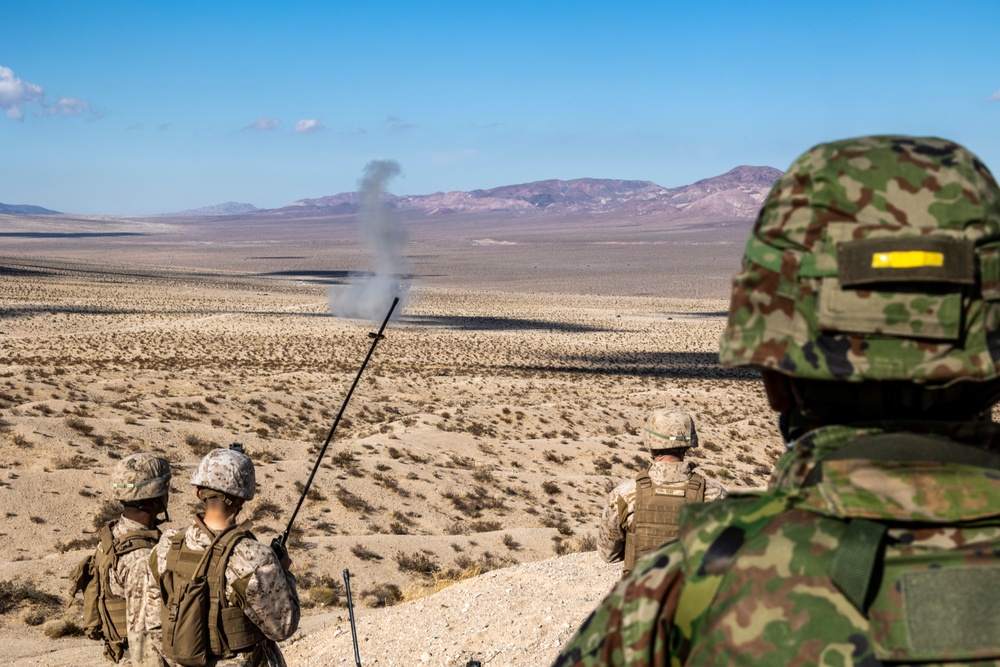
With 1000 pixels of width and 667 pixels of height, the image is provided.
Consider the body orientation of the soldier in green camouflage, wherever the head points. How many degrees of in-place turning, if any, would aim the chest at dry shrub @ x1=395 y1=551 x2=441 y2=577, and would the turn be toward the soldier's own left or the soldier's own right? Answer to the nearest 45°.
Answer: approximately 45° to the soldier's own left

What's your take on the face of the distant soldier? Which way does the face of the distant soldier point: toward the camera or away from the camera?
away from the camera

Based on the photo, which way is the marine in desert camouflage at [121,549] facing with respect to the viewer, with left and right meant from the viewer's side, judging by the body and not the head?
facing away from the viewer and to the right of the viewer

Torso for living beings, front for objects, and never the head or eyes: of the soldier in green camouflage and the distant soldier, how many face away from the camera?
2

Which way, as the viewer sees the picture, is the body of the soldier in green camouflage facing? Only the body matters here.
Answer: away from the camera

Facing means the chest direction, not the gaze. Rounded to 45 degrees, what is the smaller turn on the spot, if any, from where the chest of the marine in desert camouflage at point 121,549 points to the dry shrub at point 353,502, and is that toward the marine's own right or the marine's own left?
approximately 45° to the marine's own left

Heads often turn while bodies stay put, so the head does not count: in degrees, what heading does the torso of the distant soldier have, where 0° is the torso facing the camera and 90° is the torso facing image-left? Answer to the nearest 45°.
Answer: approximately 180°

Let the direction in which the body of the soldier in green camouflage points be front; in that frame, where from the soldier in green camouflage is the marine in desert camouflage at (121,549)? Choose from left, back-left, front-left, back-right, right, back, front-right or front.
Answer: front-left

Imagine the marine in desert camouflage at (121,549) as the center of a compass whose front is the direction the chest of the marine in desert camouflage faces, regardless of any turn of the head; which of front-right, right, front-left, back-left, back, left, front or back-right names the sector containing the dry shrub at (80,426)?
front-left

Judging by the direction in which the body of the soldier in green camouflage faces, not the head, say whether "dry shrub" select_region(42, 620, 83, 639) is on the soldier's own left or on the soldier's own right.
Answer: on the soldier's own left

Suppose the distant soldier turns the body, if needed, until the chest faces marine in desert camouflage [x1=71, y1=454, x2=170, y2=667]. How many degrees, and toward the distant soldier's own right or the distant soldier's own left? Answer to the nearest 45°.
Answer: approximately 90° to the distant soldier's own left

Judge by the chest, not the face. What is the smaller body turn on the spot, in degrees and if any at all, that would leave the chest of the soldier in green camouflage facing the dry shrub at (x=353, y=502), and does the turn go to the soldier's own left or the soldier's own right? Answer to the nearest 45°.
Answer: approximately 45° to the soldier's own left

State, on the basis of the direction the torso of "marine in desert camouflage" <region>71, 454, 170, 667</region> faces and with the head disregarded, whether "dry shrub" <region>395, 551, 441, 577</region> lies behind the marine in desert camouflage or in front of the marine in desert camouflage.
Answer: in front

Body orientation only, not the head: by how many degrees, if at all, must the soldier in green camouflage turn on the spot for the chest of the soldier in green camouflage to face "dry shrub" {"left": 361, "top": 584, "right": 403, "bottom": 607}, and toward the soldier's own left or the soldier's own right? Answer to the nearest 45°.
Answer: approximately 45° to the soldier's own left
